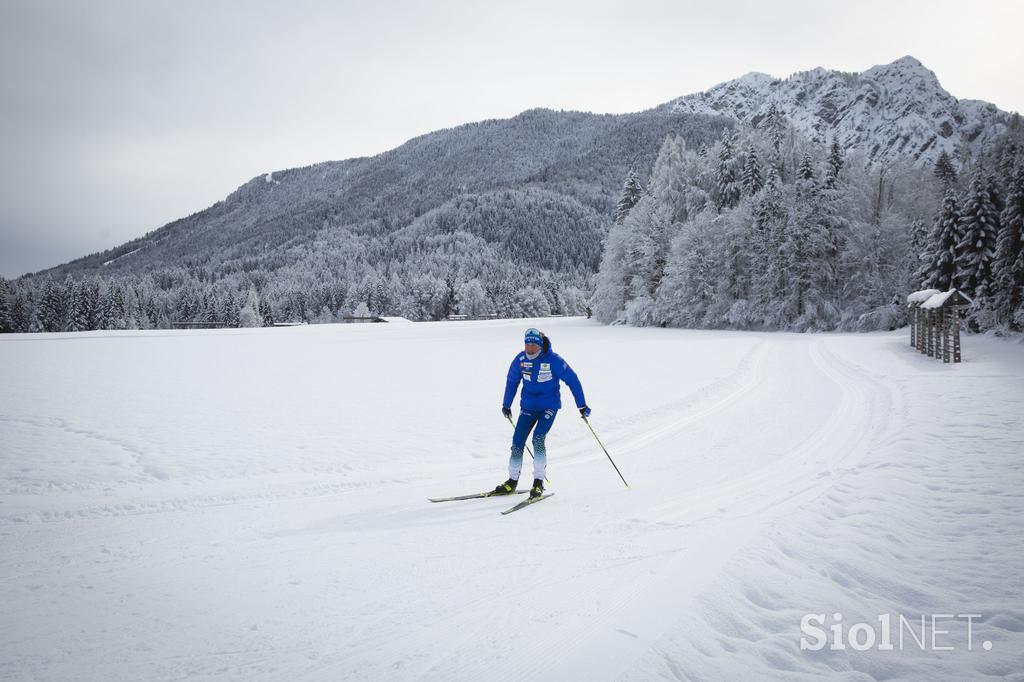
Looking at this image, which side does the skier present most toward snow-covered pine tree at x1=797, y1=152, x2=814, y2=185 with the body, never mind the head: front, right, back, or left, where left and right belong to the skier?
back

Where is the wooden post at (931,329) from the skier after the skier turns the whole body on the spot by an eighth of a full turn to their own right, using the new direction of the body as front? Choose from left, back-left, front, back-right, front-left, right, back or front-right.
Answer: back-right

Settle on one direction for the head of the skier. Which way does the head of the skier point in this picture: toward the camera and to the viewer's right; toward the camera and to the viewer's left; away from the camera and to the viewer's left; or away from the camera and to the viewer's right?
toward the camera and to the viewer's left

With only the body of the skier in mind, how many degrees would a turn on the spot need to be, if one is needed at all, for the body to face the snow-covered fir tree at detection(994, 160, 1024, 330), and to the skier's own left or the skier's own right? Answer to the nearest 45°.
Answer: approximately 180°

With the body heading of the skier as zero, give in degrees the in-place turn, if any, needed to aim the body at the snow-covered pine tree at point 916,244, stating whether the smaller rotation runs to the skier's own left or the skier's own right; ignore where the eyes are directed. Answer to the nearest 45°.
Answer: approximately 180°

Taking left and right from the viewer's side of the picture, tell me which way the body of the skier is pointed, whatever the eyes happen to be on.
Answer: facing the viewer and to the left of the viewer

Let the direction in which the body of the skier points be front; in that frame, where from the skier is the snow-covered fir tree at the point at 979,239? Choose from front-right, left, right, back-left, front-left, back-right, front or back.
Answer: back

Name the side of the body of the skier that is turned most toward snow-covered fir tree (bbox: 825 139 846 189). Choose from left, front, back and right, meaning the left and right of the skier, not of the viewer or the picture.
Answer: back

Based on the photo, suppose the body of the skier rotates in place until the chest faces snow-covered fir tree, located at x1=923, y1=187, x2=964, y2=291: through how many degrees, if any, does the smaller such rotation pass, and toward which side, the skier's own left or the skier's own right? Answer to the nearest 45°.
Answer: approximately 180°
